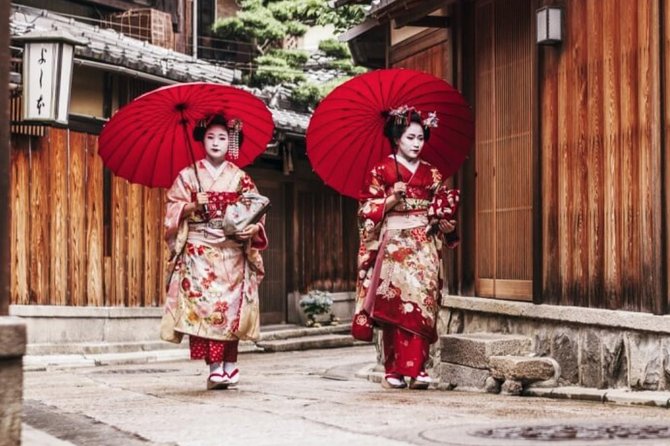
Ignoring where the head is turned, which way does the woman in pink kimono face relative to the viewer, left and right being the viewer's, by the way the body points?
facing the viewer

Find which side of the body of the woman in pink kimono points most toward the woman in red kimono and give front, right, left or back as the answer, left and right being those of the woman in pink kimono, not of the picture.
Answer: left

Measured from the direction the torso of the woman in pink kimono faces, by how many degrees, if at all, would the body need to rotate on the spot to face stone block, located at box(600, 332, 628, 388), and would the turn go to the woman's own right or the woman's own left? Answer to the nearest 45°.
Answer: approximately 45° to the woman's own left

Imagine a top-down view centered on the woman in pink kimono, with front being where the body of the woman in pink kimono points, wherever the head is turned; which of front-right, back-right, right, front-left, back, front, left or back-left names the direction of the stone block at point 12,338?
front

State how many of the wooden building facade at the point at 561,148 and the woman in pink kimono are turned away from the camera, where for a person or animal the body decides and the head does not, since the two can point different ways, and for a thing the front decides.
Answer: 0

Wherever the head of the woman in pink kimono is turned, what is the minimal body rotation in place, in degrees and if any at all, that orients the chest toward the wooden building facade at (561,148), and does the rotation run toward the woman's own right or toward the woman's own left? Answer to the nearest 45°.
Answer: approximately 90° to the woman's own left

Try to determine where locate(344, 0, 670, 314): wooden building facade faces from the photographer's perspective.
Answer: facing the viewer and to the left of the viewer

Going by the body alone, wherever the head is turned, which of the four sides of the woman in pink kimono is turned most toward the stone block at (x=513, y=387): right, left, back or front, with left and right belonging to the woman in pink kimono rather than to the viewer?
left

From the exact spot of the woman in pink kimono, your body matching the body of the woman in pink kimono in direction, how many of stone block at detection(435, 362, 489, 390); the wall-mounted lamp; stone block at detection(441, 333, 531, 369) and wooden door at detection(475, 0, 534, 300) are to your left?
4

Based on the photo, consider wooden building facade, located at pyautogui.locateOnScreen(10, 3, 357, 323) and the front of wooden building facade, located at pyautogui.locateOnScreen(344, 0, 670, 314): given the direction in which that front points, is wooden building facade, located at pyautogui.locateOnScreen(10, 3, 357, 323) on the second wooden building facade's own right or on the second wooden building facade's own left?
on the second wooden building facade's own right

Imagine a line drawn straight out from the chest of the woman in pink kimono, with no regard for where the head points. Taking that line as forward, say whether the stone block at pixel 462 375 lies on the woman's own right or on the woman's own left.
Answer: on the woman's own left

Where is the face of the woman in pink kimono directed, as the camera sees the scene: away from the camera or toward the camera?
toward the camera

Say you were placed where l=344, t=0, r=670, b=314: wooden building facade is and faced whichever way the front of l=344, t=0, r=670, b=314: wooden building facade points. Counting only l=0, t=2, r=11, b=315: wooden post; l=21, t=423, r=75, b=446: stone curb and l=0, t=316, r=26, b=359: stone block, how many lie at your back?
0

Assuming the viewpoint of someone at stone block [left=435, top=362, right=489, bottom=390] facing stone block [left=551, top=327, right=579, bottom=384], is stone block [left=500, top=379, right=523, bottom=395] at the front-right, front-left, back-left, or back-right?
front-right
